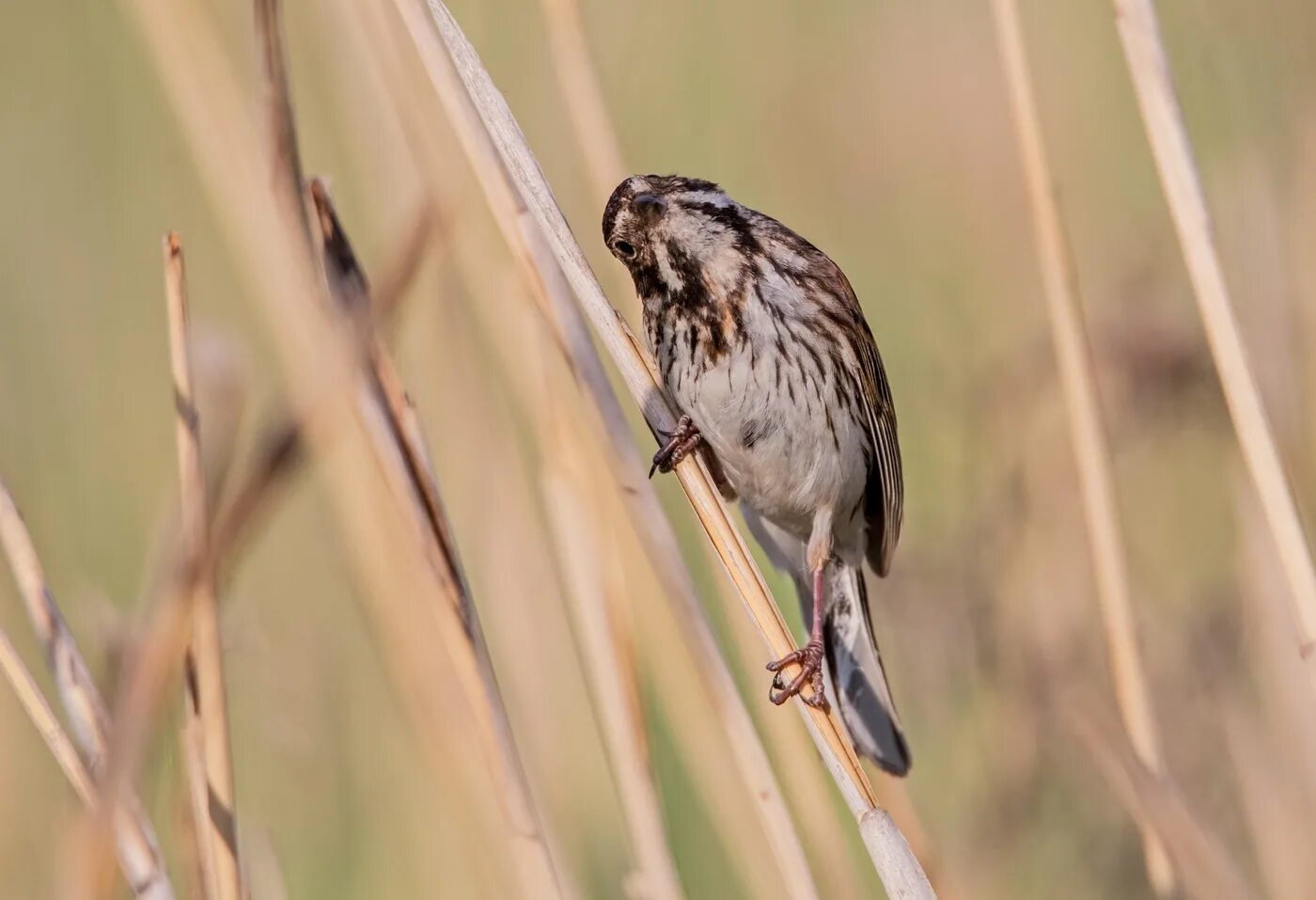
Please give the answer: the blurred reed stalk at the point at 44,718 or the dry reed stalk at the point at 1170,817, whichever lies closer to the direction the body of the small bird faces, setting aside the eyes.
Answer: the blurred reed stalk

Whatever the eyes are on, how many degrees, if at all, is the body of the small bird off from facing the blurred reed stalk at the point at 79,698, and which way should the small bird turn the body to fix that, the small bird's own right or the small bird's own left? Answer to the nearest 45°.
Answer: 0° — it already faces it

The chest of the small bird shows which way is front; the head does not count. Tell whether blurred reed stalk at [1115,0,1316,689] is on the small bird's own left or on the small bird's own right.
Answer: on the small bird's own left

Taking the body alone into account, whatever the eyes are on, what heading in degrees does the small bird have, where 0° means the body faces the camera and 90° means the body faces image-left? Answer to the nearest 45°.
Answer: approximately 45°

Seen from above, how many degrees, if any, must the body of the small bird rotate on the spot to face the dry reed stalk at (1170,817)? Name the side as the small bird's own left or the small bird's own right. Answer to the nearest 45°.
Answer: approximately 90° to the small bird's own left
